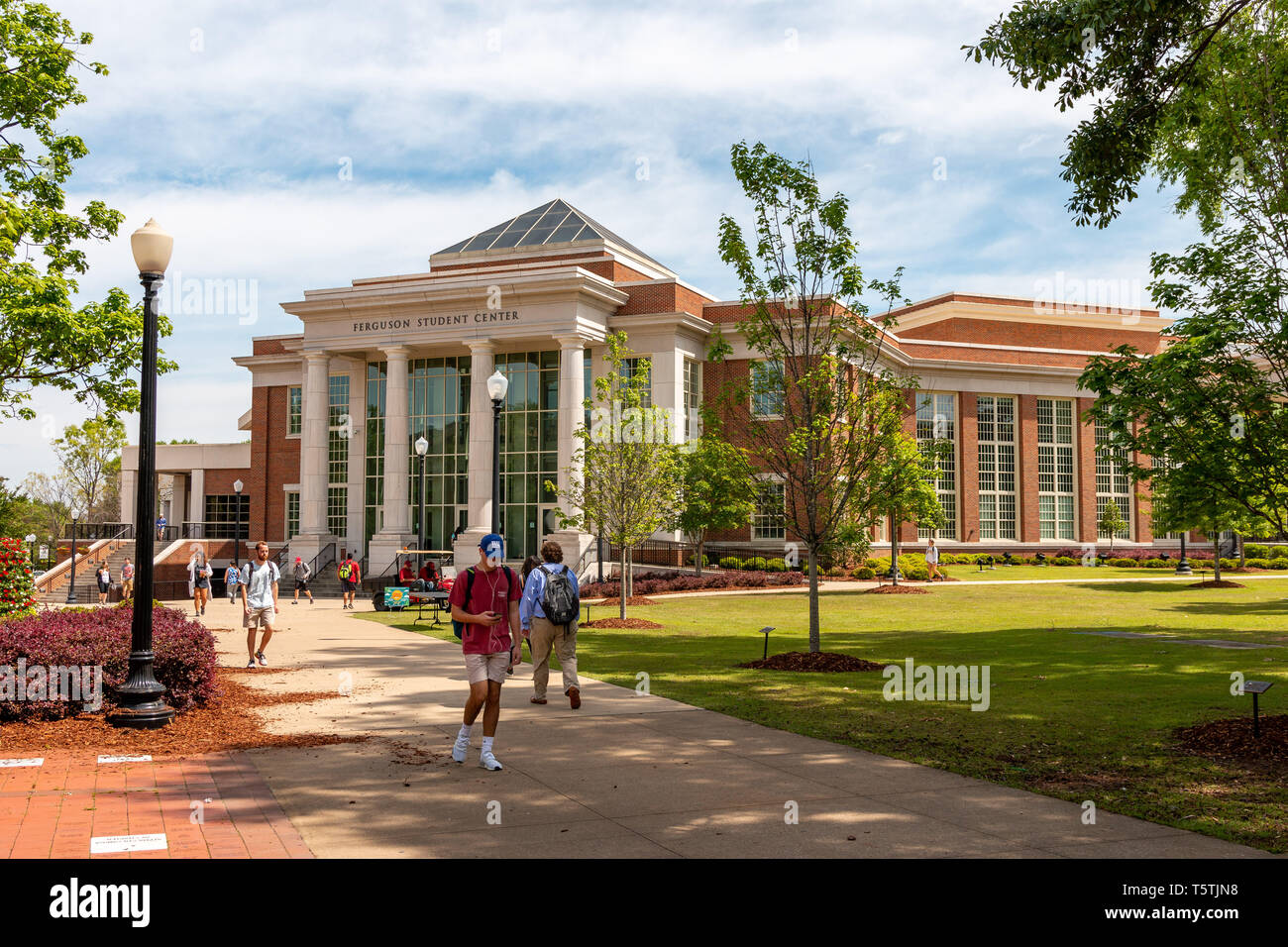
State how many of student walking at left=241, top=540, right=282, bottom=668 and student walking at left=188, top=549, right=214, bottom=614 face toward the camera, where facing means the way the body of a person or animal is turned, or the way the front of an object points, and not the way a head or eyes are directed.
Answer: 2

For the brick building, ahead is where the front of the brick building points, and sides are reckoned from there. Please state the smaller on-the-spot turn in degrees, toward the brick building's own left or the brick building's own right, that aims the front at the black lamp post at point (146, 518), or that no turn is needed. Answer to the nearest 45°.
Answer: approximately 45° to the brick building's own left

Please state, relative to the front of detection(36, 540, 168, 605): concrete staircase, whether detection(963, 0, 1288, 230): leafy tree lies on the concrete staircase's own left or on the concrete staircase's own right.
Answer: on the concrete staircase's own left

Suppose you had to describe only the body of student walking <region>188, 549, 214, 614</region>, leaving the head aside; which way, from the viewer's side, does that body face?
toward the camera

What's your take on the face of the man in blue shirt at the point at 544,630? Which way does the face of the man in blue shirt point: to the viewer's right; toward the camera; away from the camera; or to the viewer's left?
away from the camera

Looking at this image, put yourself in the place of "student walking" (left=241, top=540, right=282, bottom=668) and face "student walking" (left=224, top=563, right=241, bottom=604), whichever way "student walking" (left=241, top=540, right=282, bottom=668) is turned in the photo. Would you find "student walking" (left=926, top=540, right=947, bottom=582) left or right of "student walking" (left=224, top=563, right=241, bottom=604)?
right

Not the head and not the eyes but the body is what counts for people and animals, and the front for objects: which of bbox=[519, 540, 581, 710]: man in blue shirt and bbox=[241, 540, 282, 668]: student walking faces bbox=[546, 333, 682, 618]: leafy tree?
the man in blue shirt

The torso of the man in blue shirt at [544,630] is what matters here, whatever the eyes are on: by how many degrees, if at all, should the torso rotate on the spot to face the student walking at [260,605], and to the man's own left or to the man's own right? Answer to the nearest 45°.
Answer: approximately 45° to the man's own left

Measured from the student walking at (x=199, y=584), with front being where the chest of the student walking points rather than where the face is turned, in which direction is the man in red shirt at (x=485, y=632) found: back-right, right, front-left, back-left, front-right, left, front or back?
front

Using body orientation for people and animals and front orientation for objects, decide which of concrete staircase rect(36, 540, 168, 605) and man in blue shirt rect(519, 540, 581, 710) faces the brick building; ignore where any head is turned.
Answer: the man in blue shirt

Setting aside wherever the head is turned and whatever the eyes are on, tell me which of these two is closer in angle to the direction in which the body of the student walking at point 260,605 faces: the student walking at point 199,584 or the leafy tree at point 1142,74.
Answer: the leafy tree

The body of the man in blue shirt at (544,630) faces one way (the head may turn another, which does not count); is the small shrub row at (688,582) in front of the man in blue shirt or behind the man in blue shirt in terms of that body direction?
in front

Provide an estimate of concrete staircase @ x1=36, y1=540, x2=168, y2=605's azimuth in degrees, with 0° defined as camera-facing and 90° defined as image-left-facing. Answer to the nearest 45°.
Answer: approximately 45°

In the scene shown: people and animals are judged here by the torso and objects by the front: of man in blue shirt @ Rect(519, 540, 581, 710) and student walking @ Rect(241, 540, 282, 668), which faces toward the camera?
the student walking

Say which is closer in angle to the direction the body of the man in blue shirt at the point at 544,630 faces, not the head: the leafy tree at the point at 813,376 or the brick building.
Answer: the brick building

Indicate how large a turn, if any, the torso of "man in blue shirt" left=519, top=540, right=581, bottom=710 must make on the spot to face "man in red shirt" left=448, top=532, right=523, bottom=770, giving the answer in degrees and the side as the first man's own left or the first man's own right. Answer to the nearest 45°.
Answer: approximately 180°

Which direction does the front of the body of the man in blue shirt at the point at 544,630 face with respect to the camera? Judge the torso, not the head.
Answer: away from the camera

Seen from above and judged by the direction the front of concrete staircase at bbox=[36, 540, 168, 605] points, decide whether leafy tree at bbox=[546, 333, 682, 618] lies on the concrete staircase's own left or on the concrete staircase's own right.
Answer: on the concrete staircase's own left

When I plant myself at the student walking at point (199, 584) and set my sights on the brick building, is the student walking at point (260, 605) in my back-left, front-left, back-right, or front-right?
back-right
